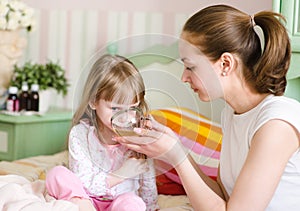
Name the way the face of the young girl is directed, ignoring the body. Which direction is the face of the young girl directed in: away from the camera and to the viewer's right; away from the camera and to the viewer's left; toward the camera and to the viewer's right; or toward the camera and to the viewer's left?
toward the camera and to the viewer's right

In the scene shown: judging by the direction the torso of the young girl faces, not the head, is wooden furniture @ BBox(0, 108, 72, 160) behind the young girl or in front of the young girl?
behind

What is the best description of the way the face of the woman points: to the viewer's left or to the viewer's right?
to the viewer's left

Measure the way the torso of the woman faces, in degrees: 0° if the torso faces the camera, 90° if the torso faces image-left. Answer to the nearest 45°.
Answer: approximately 90°

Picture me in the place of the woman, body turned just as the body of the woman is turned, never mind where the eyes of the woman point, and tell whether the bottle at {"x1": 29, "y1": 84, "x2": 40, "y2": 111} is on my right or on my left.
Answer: on my right

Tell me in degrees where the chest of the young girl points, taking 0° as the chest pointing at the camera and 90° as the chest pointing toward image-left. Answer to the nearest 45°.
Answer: approximately 315°

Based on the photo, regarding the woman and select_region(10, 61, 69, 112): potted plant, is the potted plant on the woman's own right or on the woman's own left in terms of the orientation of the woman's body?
on the woman's own right
